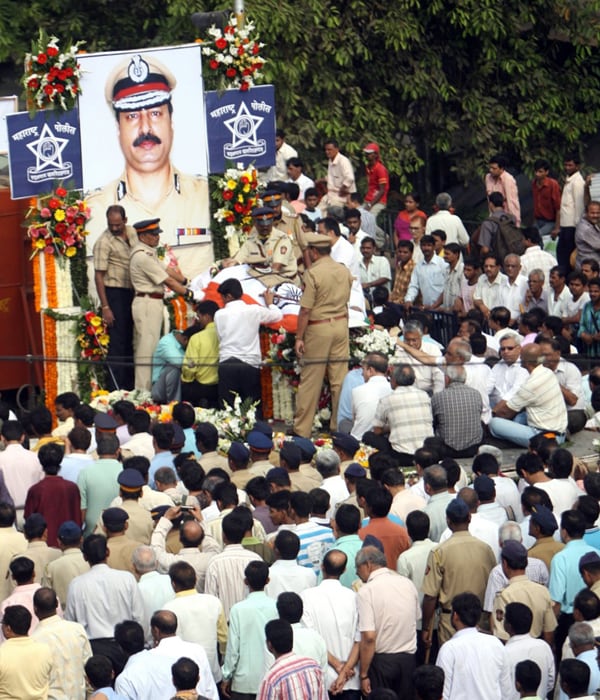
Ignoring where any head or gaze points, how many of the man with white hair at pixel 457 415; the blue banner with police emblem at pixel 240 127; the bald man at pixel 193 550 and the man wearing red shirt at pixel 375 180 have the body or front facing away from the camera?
2

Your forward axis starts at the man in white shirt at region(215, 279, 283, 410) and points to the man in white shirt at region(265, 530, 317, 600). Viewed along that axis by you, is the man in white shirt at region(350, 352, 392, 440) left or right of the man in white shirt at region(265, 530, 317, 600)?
left

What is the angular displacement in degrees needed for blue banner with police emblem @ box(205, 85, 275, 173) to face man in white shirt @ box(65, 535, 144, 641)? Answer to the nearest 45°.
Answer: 0° — it already faces them

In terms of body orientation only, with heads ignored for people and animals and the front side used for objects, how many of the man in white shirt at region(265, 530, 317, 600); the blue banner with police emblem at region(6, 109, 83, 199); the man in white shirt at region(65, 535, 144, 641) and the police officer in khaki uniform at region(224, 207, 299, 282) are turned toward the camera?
2

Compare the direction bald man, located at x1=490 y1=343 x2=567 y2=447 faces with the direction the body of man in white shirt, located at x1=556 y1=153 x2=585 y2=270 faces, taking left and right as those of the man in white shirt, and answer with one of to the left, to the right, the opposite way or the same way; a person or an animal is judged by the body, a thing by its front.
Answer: to the right

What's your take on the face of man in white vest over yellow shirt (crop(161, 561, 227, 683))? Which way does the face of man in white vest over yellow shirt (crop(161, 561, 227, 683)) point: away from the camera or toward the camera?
away from the camera

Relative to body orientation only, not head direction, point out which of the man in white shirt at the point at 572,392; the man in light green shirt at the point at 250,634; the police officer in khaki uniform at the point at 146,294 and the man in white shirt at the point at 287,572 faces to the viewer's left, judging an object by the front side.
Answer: the man in white shirt at the point at 572,392

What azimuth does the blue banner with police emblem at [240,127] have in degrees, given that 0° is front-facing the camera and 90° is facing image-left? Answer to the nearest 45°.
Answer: approximately 0°

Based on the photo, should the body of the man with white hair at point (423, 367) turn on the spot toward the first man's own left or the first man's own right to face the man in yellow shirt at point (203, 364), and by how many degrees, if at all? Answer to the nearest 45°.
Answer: approximately 45° to the first man's own right

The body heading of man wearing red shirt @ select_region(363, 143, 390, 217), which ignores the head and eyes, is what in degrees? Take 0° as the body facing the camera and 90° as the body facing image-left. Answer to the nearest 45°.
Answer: approximately 45°

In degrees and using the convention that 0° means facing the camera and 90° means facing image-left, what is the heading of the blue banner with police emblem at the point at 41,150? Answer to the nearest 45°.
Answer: approximately 0°

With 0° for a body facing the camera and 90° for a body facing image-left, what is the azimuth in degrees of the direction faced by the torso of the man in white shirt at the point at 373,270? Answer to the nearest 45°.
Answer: approximately 45°

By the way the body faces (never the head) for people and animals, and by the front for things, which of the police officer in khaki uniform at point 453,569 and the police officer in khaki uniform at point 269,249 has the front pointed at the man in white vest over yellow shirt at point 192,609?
the police officer in khaki uniform at point 269,249

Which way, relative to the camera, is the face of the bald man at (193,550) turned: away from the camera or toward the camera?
away from the camera

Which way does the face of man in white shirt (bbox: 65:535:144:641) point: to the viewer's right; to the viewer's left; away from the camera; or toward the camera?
away from the camera

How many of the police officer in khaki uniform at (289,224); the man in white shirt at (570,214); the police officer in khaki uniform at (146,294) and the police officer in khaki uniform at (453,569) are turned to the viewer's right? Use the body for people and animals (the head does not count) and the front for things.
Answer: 1

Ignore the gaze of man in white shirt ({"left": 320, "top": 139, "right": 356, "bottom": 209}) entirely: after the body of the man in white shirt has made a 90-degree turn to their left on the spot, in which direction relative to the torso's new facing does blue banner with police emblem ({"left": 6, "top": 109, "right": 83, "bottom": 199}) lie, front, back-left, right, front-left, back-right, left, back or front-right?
right

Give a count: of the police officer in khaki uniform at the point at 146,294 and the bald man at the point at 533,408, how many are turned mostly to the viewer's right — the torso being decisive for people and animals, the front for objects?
1
